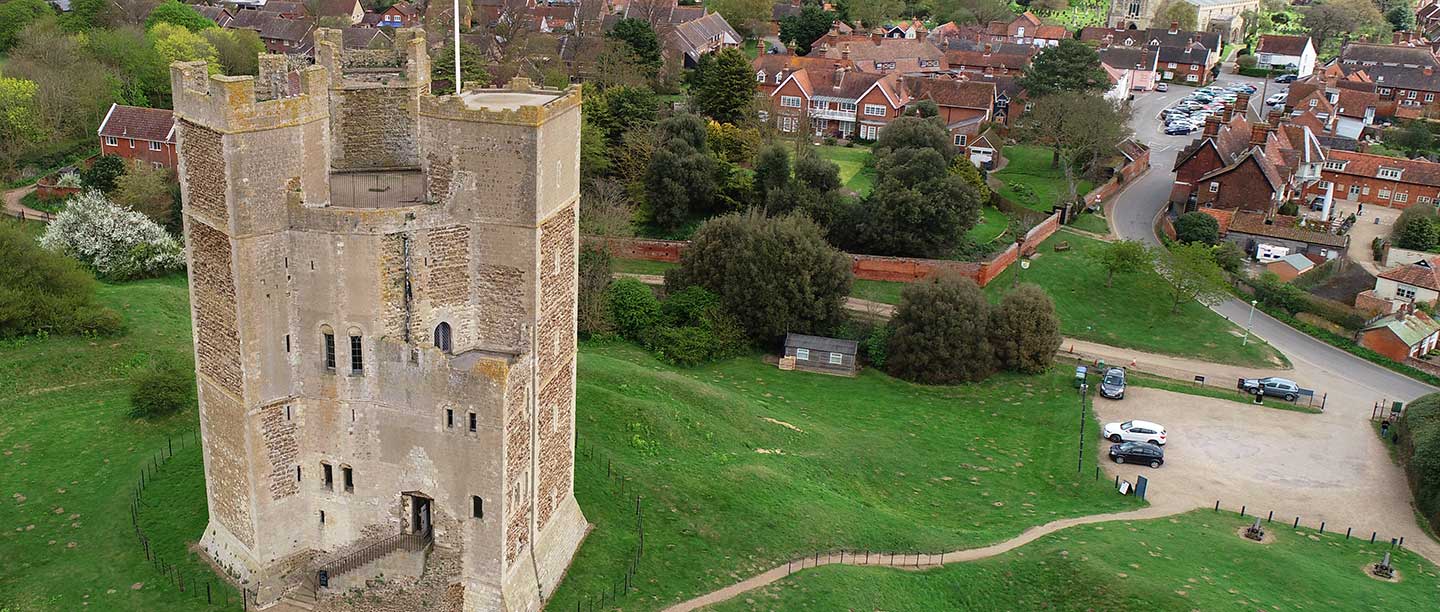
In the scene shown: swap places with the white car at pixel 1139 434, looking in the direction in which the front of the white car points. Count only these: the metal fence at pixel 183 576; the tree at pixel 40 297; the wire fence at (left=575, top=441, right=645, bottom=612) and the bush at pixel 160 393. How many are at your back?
0

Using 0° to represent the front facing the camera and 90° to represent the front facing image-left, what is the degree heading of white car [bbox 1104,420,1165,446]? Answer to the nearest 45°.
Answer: approximately 90°

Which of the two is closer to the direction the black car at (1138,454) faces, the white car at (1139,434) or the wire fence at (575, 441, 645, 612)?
the wire fence

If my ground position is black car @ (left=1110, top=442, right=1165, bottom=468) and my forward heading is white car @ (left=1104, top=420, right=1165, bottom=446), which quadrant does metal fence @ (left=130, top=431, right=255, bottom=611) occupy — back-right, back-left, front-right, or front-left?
back-left

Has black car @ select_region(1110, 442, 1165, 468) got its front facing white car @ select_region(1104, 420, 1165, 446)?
no

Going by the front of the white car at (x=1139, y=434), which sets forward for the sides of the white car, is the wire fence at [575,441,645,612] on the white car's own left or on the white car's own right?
on the white car's own left

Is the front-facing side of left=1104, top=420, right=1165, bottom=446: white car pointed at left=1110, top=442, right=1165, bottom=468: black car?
no

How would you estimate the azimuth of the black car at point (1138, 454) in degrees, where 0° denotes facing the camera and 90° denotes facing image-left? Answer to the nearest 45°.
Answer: approximately 90°

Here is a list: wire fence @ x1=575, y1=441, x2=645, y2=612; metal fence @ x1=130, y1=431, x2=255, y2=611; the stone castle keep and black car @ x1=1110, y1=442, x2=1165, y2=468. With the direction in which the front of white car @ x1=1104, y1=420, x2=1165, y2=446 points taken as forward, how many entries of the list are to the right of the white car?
0

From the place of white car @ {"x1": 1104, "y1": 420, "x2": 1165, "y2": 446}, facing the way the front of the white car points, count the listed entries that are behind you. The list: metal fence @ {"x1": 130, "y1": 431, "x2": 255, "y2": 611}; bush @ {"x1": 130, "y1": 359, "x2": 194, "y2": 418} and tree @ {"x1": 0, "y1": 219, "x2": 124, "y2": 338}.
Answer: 0

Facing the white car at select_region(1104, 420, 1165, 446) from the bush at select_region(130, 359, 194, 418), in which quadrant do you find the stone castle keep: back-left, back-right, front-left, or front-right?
front-right

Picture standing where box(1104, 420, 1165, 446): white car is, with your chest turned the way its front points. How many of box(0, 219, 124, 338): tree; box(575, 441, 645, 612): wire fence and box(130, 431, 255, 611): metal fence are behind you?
0

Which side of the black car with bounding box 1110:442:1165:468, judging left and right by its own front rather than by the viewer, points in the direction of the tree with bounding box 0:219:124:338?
front

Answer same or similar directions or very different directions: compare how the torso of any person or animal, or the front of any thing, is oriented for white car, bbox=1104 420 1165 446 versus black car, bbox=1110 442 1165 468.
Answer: same or similar directions

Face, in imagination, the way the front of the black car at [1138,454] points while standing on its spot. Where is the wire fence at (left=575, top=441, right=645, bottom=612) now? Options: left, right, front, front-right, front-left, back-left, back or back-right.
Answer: front-left

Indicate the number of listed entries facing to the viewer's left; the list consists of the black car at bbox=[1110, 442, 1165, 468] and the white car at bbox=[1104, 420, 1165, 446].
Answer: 2

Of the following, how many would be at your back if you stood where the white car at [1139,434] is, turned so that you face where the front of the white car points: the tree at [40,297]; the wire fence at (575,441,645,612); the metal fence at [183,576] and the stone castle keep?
0
